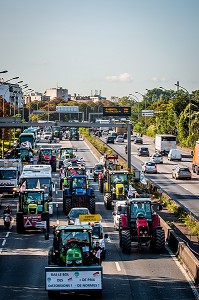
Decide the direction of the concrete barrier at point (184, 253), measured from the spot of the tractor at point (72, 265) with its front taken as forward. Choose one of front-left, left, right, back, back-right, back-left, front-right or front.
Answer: back-left

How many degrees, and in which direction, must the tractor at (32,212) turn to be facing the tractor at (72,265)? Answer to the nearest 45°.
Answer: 0° — it already faces it

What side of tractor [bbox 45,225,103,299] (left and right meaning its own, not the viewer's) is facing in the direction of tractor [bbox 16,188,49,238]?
back

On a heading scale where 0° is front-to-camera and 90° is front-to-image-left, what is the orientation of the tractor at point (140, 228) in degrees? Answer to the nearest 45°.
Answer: approximately 0°

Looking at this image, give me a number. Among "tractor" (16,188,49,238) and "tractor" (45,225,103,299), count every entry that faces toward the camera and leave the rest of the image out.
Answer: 2

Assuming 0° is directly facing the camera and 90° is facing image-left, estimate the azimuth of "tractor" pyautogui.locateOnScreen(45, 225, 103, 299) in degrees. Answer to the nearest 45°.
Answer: approximately 0°
